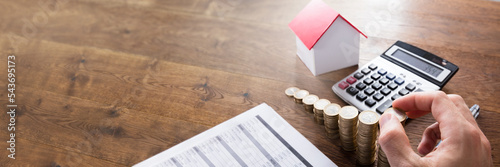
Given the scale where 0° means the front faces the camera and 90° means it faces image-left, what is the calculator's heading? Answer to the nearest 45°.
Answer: approximately 45°
